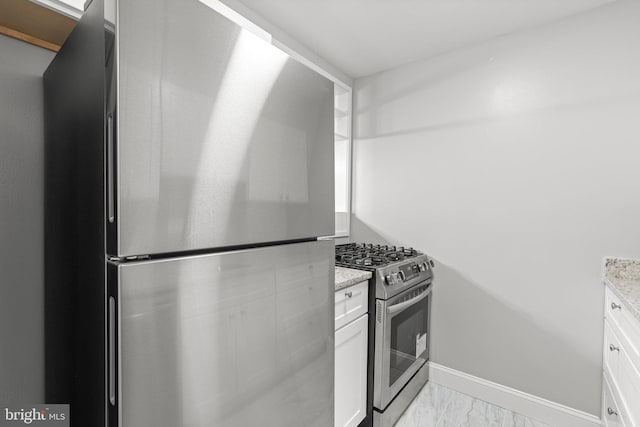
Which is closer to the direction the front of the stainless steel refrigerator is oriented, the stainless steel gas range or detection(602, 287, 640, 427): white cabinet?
the white cabinet

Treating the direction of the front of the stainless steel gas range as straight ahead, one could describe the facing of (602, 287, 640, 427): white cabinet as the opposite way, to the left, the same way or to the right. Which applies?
the opposite way

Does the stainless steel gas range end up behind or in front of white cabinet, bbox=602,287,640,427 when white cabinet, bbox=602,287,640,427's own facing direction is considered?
in front

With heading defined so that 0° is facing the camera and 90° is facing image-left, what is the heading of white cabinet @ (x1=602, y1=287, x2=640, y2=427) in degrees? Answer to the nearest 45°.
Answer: approximately 90°

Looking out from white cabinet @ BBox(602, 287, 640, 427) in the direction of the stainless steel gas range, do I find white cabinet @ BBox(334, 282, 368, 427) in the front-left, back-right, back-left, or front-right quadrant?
front-left

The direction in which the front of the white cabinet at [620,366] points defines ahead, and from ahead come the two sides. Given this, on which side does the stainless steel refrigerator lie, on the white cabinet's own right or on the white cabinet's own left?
on the white cabinet's own left

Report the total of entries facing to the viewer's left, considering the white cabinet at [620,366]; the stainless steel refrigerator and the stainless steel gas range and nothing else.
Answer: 1

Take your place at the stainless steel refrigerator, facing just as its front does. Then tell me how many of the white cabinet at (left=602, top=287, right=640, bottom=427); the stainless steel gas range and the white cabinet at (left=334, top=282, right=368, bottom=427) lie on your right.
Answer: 0

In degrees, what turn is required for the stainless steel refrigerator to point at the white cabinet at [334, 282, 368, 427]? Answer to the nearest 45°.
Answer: approximately 90° to its left

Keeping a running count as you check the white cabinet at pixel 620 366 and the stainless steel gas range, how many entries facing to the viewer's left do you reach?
1

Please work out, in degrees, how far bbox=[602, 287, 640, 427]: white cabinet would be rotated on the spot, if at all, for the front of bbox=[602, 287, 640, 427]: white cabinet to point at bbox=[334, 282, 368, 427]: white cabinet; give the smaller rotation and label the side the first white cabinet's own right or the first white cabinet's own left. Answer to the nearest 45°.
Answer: approximately 45° to the first white cabinet's own left

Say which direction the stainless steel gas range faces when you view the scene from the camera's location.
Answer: facing the viewer and to the right of the viewer

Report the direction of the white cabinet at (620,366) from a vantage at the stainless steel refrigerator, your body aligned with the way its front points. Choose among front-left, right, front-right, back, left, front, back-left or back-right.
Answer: front-left

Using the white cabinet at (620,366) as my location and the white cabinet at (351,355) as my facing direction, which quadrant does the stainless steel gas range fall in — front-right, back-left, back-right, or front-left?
front-right

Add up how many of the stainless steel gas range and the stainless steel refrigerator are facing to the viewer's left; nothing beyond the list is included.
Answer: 0

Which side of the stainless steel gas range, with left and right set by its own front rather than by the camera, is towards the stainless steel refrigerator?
right
